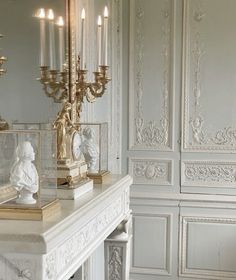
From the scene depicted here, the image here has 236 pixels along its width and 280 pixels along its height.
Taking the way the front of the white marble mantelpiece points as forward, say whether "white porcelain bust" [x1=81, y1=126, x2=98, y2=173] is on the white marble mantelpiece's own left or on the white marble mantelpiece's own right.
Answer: on the white marble mantelpiece's own left

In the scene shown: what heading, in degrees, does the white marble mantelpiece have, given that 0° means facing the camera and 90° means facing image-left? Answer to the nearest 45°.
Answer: approximately 315°
